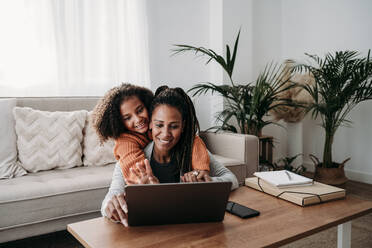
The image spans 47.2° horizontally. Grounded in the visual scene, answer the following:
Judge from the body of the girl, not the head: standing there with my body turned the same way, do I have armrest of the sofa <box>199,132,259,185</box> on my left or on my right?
on my left

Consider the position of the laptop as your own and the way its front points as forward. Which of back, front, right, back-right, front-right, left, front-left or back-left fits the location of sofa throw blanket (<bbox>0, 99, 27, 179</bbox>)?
front-left

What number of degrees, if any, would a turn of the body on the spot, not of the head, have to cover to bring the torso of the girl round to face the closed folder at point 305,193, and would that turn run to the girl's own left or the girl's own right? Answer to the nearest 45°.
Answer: approximately 45° to the girl's own left

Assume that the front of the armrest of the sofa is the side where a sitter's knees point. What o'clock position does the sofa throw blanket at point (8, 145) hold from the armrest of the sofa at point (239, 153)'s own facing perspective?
The sofa throw blanket is roughly at 4 o'clock from the armrest of the sofa.

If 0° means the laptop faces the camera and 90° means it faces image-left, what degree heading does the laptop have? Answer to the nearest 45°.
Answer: approximately 180°

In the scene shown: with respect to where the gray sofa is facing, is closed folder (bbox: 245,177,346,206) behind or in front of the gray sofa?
in front
